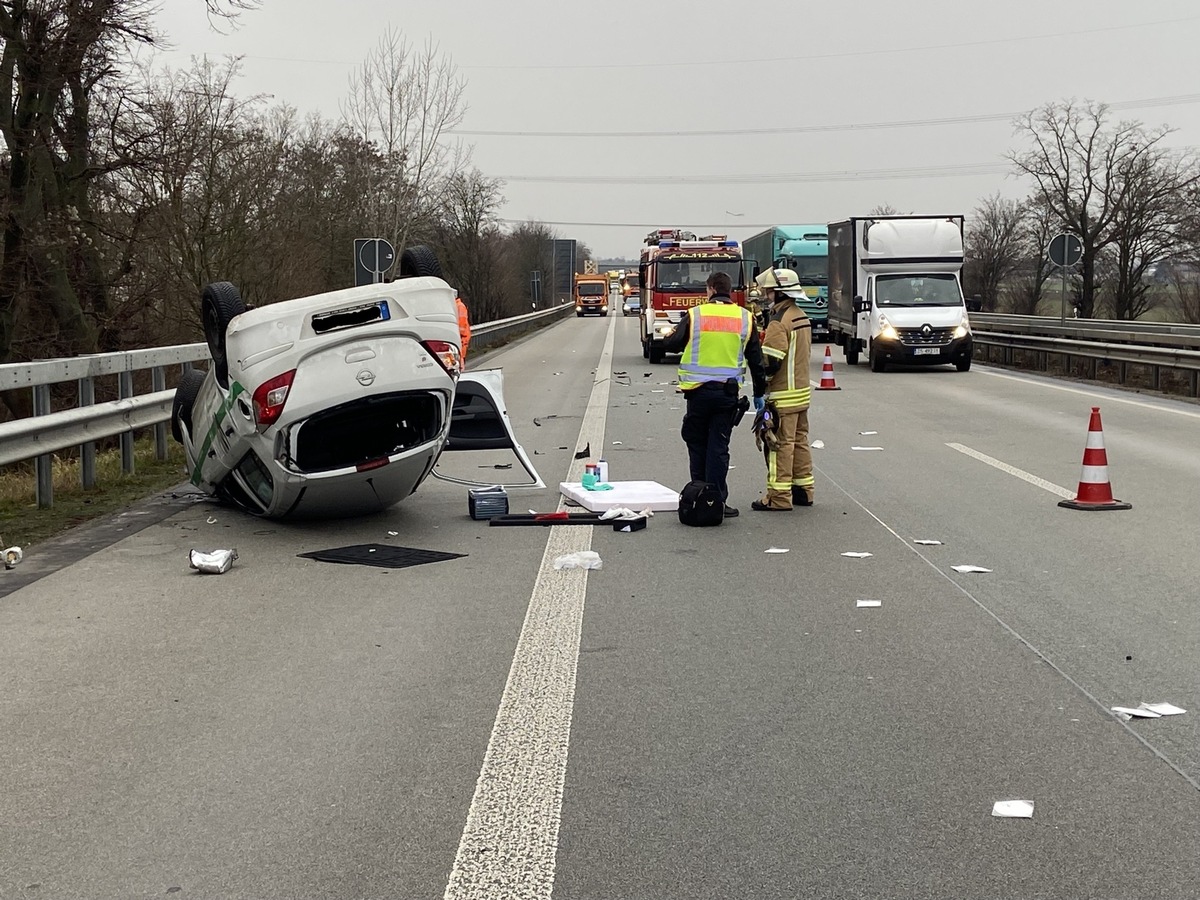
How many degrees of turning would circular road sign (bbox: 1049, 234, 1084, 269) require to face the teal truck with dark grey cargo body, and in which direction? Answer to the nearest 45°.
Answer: approximately 45° to its left

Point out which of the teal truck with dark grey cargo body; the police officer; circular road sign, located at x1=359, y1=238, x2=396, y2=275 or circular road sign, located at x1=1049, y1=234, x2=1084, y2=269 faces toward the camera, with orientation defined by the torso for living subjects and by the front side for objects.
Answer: the teal truck with dark grey cargo body

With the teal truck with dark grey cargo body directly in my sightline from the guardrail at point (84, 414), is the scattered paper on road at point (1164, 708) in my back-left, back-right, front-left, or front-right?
back-right

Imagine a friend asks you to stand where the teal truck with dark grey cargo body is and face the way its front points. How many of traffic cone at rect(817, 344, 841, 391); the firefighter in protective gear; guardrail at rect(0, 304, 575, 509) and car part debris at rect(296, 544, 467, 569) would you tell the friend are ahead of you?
4

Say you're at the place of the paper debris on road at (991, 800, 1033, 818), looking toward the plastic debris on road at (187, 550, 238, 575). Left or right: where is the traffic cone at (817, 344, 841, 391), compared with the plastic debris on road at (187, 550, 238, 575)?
right

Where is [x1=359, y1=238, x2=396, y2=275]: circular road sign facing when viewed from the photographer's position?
facing away from the viewer

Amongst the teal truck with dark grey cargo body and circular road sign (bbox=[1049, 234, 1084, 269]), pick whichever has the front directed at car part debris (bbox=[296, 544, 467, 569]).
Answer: the teal truck with dark grey cargo body

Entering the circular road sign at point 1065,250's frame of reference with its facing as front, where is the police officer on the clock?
The police officer is roughly at 6 o'clock from the circular road sign.

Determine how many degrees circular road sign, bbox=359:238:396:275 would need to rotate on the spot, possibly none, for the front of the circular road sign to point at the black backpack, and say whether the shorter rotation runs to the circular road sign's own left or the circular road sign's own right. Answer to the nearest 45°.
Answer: approximately 180°

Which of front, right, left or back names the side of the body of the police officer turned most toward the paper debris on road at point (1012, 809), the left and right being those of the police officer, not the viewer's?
back

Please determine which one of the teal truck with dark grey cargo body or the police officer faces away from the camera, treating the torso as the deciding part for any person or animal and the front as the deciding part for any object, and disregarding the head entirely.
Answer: the police officer

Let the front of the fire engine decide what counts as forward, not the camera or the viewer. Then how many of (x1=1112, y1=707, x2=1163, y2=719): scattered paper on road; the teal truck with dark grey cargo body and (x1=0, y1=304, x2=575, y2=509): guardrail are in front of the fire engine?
2

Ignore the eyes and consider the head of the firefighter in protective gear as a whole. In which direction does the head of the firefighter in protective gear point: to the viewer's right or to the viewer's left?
to the viewer's left

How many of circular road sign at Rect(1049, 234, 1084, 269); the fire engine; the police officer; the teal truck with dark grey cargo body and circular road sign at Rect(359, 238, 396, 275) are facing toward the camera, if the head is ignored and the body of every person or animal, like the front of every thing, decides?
2
